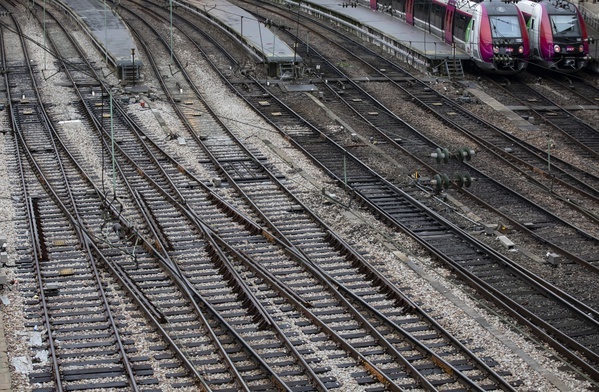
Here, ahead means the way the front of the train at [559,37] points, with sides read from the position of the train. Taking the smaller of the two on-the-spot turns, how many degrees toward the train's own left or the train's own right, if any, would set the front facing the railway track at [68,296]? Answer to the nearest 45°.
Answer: approximately 45° to the train's own right

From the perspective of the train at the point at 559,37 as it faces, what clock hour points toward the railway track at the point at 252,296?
The railway track is roughly at 2 o'clock from the train.

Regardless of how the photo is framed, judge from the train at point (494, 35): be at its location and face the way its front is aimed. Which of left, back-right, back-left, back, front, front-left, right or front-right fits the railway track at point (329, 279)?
front-right

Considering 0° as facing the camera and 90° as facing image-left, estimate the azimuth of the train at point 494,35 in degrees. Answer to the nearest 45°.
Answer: approximately 315°
